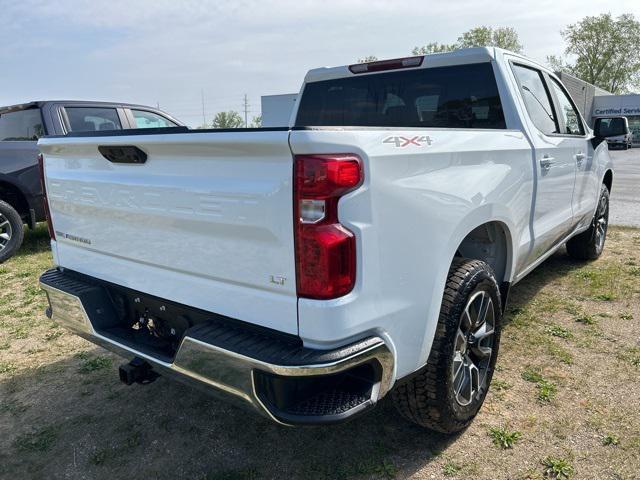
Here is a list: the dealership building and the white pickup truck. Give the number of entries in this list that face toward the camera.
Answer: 1

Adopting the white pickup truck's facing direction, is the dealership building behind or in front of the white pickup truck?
in front

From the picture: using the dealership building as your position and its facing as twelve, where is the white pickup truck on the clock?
The white pickup truck is roughly at 12 o'clock from the dealership building.

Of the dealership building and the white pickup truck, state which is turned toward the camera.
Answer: the dealership building

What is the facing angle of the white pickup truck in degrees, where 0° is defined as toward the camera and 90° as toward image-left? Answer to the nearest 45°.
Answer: approximately 225°

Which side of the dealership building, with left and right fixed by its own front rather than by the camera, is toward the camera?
front

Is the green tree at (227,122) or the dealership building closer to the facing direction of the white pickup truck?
the dealership building

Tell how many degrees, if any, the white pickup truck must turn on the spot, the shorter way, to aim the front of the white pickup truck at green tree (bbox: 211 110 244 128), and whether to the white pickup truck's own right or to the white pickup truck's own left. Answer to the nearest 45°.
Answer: approximately 45° to the white pickup truck's own left

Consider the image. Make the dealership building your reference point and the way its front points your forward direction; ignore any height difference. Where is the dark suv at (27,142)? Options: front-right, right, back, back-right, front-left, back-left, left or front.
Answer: front

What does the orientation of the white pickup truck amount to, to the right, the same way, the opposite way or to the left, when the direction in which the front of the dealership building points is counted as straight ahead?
the opposite way

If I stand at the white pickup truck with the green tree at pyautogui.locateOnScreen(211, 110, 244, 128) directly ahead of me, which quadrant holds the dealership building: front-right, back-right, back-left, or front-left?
front-right

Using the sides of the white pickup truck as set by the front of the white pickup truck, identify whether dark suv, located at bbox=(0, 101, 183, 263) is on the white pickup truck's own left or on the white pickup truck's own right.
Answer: on the white pickup truck's own left
